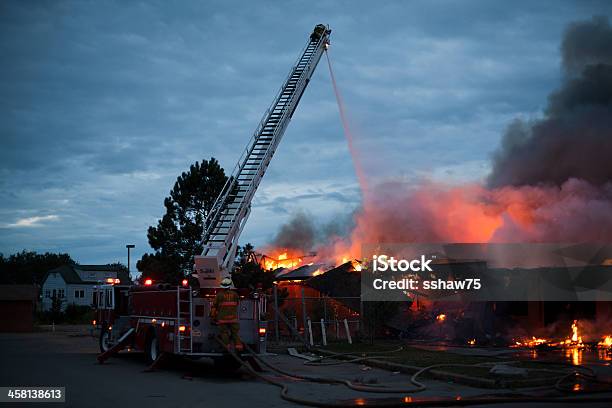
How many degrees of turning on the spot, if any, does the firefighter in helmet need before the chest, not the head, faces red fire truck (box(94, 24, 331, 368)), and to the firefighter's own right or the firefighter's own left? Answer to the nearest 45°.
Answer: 0° — they already face it

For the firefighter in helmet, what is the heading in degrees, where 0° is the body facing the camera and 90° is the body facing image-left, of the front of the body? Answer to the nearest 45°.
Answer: approximately 180°

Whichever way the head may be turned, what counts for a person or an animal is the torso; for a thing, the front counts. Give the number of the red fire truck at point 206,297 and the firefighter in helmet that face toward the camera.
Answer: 0

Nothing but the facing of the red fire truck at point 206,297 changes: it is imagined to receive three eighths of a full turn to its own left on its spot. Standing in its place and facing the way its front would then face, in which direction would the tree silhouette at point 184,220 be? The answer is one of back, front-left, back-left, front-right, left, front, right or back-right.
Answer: back

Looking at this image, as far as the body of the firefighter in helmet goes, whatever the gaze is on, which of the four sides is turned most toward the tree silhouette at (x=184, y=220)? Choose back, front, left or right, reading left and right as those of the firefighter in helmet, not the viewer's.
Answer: front

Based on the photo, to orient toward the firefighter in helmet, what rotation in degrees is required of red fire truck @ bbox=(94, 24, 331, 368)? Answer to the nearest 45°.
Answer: approximately 135° to its left

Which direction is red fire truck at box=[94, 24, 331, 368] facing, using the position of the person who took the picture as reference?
facing away from the viewer and to the left of the viewer
